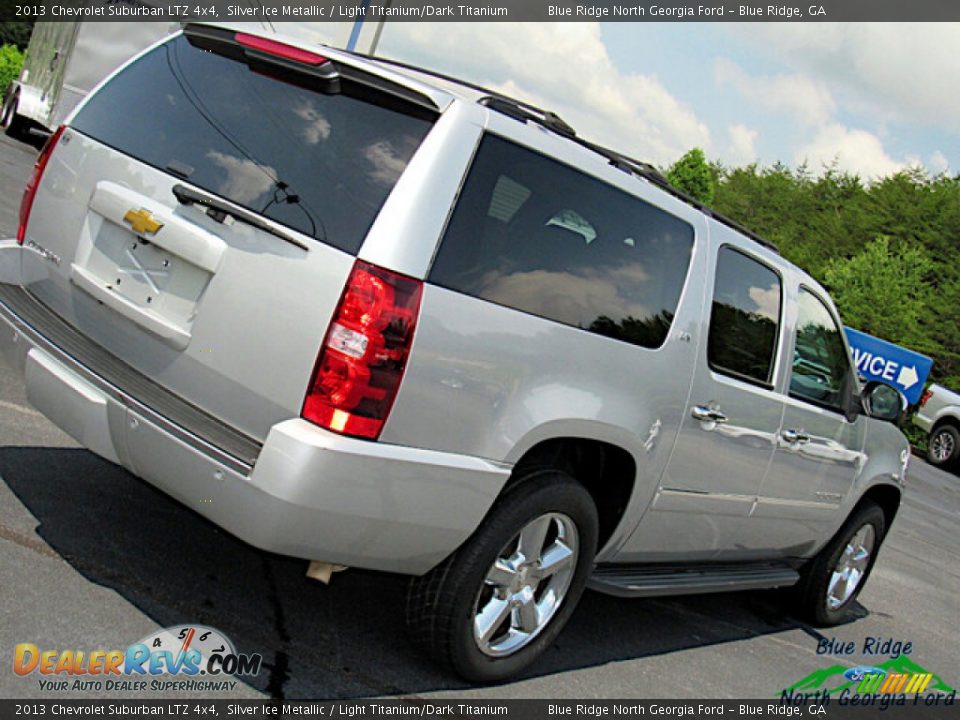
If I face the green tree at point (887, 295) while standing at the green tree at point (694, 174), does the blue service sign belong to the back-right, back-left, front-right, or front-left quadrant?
front-right

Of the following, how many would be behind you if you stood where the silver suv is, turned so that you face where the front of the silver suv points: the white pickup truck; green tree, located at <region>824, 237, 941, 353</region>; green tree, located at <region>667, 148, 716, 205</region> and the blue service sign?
0

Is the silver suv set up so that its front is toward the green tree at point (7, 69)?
no

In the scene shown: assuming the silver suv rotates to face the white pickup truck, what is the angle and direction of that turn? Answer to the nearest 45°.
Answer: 0° — it already faces it

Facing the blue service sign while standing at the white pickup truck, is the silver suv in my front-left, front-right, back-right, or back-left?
front-left

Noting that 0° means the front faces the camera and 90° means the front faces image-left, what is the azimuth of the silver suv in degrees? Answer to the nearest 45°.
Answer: approximately 225°

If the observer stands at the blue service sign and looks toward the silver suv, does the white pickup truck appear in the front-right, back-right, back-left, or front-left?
back-left

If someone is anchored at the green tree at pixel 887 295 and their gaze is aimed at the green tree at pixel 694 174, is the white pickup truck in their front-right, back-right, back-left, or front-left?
back-left

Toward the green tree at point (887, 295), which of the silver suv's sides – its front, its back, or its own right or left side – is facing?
front

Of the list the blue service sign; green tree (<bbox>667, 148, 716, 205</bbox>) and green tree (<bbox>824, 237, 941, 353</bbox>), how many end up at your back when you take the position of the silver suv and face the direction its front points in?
0

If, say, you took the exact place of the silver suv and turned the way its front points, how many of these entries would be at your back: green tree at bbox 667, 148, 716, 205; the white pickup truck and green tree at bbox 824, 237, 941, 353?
0

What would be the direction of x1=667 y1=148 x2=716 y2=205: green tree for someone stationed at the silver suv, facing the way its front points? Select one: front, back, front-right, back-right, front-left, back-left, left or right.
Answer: front-left

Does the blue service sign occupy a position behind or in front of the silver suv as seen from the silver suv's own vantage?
in front
